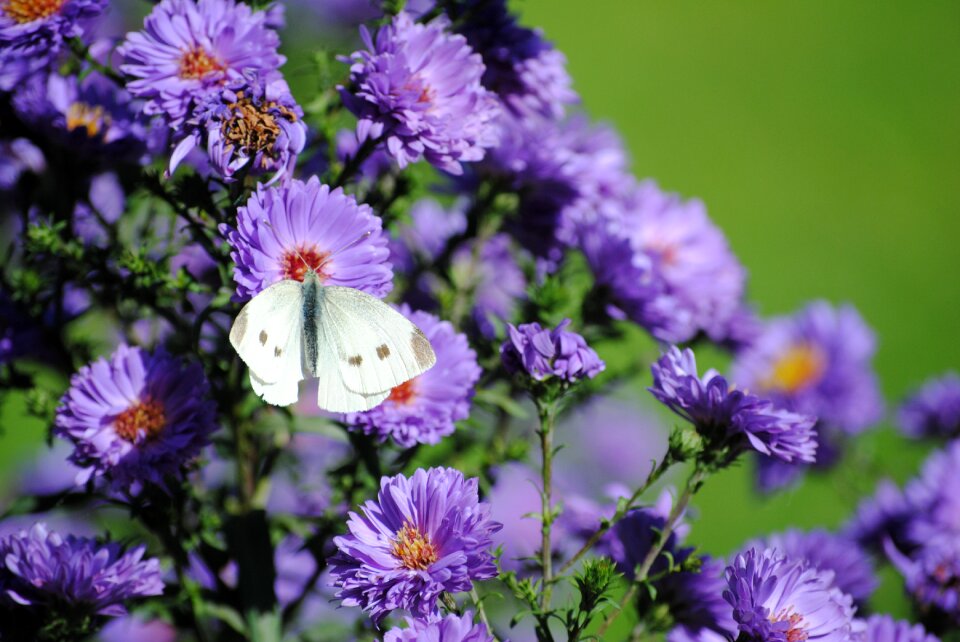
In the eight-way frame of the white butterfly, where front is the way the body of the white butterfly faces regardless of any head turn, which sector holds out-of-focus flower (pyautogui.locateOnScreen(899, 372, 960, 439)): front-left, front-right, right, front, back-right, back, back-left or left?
front-right

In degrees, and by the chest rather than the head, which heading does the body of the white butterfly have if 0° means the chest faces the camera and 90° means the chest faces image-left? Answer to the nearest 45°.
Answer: approximately 180°
